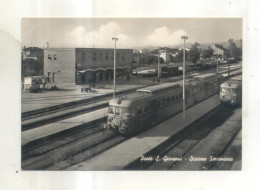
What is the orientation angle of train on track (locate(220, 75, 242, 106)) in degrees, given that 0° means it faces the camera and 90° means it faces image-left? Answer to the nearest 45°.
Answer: approximately 45°

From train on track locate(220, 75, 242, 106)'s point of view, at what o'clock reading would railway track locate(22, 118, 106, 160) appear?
The railway track is roughly at 1 o'clock from the train on track.
